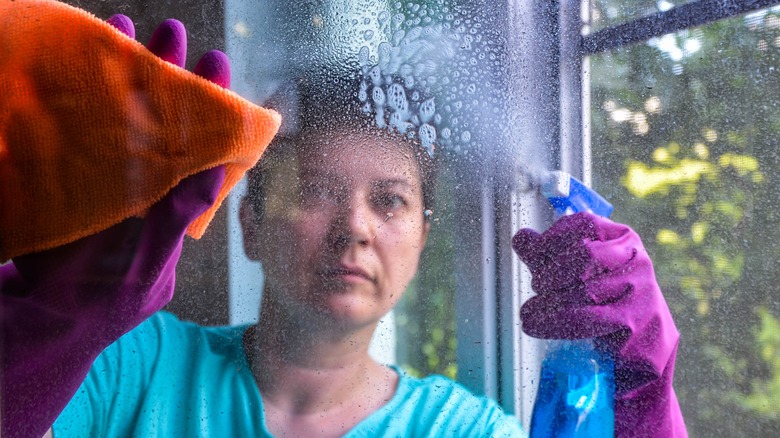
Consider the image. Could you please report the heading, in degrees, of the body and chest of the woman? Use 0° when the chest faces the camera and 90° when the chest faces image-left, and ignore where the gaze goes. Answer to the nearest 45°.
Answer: approximately 0°
